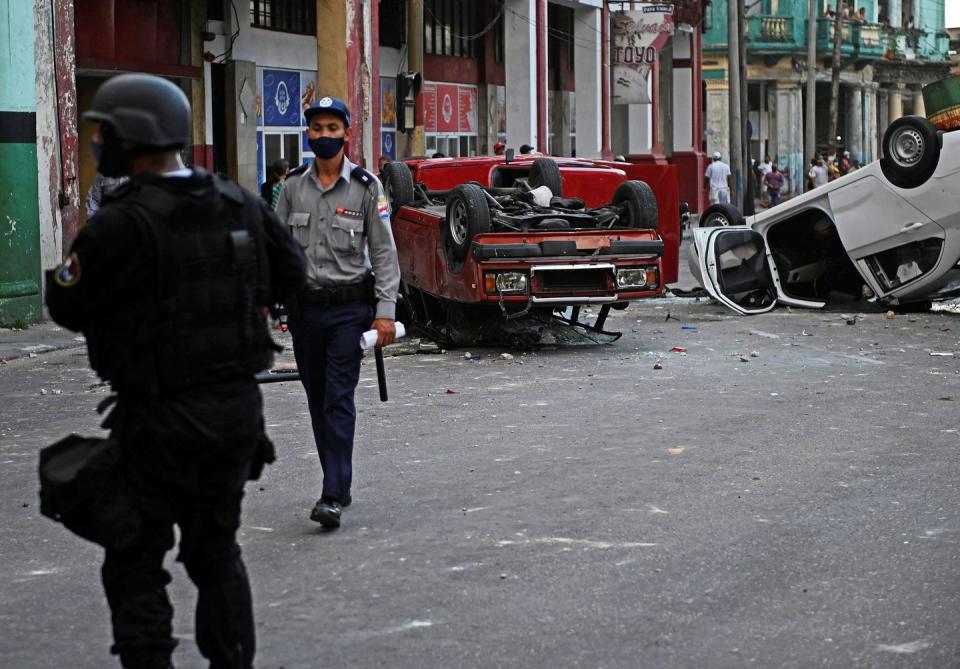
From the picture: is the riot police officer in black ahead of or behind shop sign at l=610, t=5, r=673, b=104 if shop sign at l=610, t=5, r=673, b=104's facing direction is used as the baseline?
ahead

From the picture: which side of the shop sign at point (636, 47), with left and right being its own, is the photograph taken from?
front

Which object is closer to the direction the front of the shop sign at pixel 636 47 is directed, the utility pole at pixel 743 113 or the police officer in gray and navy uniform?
the police officer in gray and navy uniform

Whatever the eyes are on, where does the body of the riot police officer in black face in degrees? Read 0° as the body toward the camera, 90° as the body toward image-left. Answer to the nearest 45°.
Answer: approximately 135°

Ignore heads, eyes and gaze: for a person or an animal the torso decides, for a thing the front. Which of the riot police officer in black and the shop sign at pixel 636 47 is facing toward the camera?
the shop sign

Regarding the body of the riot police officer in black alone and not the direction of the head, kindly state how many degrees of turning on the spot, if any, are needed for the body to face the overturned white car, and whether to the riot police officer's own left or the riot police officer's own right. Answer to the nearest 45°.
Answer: approximately 90° to the riot police officer's own right

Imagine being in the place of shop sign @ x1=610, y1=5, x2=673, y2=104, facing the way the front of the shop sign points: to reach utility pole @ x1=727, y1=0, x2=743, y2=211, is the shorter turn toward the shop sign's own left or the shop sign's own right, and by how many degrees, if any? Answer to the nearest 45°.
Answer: approximately 135° to the shop sign's own left

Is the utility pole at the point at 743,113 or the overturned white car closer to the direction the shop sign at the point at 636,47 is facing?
the overturned white car

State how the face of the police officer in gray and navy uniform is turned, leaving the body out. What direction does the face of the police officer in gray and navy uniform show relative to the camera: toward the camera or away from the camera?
toward the camera

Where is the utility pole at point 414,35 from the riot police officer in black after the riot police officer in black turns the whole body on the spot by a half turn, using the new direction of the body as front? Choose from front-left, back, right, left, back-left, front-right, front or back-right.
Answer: back-left

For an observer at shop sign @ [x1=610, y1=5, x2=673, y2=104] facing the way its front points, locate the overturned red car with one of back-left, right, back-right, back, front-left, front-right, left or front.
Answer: front

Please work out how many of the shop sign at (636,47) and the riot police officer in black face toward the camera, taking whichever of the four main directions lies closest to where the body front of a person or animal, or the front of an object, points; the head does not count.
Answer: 1
